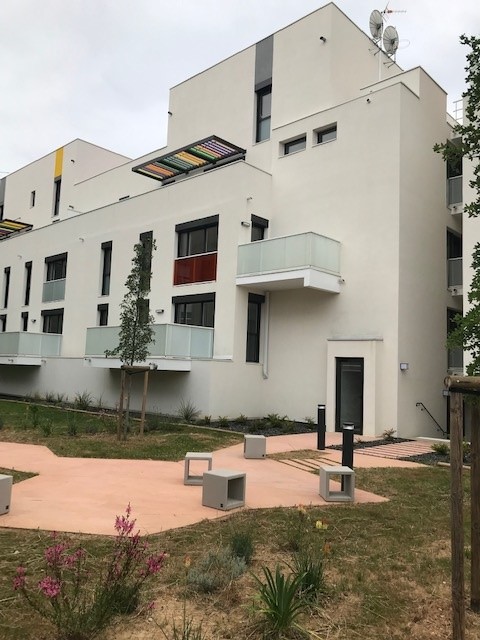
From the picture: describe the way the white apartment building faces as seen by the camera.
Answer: facing the viewer and to the left of the viewer

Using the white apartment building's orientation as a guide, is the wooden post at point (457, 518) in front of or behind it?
in front

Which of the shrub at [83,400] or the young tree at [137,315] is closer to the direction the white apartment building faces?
the young tree

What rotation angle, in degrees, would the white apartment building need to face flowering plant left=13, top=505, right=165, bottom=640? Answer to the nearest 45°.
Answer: approximately 45° to its left

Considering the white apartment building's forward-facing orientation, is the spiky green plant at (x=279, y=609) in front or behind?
in front

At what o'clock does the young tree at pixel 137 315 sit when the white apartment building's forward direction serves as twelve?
The young tree is roughly at 12 o'clock from the white apartment building.

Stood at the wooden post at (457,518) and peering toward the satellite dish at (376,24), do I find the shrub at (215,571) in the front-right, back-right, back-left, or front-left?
front-left

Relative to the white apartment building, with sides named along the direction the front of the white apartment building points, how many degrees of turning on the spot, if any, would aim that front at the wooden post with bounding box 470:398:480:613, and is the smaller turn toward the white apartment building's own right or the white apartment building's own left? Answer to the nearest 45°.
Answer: approximately 45° to the white apartment building's own left

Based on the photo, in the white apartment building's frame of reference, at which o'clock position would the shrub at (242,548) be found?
The shrub is roughly at 11 o'clock from the white apartment building.
